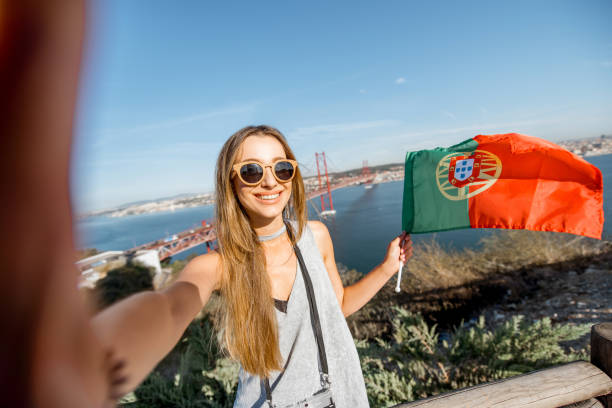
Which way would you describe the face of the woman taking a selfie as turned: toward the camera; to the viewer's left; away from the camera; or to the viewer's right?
toward the camera

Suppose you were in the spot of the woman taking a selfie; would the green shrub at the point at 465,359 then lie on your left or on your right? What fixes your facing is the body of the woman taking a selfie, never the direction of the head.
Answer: on your left

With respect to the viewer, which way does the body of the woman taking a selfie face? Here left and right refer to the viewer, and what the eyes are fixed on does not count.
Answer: facing the viewer

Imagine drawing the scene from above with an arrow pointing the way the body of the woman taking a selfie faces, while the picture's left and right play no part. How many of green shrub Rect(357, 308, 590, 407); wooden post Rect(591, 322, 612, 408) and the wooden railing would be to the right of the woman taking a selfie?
0

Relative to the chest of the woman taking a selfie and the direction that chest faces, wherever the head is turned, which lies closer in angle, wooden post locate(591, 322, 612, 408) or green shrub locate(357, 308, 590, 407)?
the wooden post

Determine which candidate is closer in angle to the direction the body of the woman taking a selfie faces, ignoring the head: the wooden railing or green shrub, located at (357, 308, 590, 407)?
the wooden railing

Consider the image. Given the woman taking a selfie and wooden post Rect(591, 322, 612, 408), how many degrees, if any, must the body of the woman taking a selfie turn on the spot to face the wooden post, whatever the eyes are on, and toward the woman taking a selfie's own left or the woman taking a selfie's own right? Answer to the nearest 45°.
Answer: approximately 90° to the woman taking a selfie's own left

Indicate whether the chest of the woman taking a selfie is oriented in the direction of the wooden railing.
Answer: no
